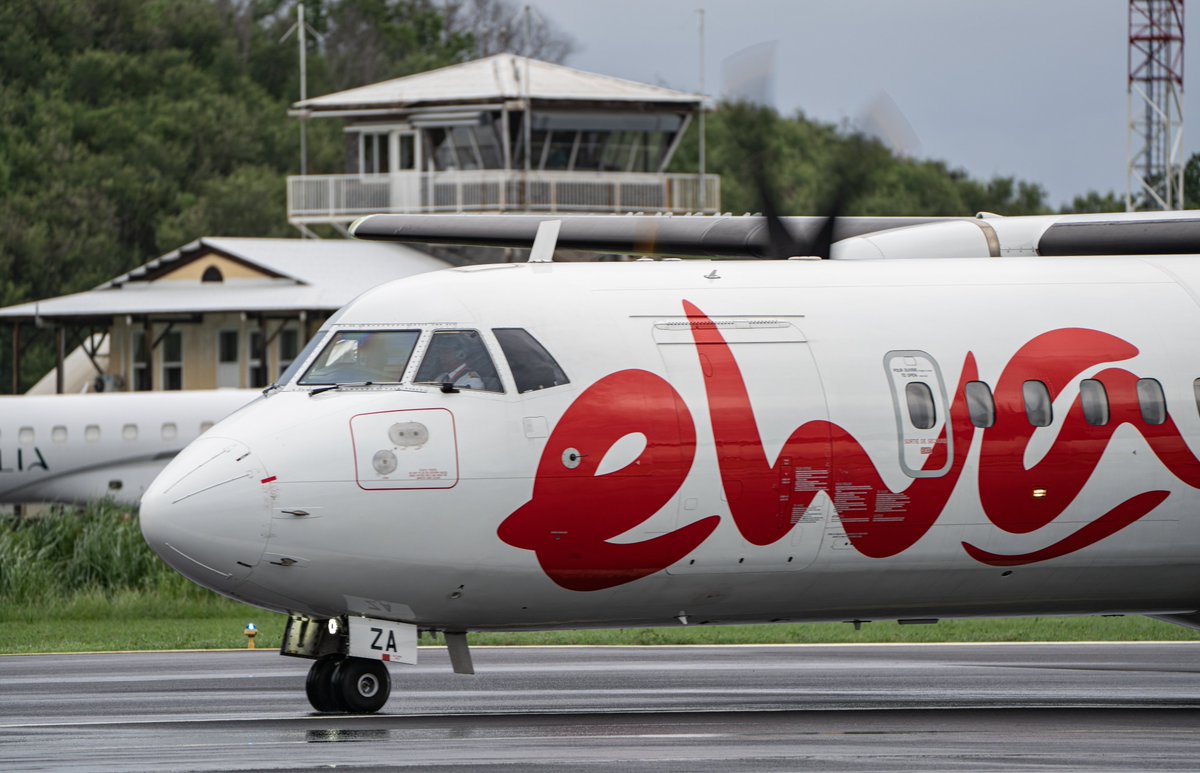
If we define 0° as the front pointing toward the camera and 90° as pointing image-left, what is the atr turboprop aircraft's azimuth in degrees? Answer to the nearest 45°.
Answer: approximately 90°
